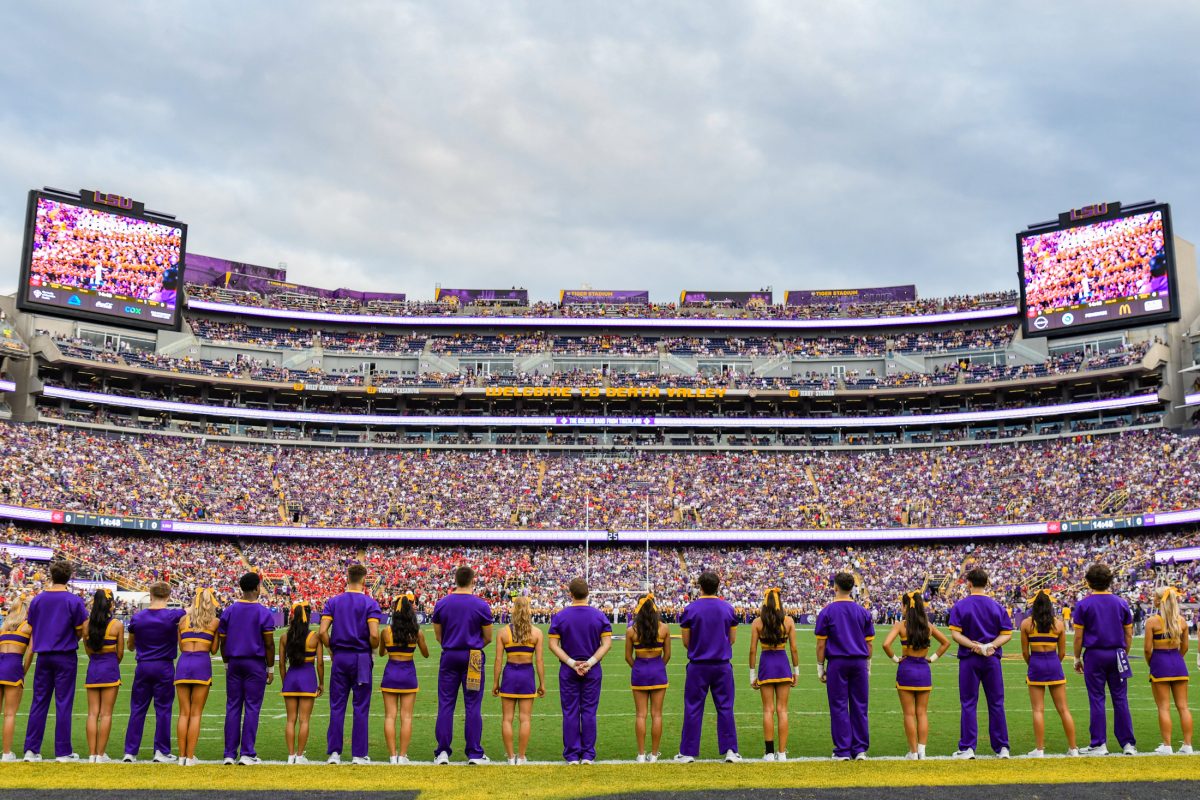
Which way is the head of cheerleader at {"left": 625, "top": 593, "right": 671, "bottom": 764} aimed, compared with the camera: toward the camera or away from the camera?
away from the camera

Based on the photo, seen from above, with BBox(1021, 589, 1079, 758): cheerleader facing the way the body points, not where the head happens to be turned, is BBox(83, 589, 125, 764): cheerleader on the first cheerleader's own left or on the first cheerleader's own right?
on the first cheerleader's own left

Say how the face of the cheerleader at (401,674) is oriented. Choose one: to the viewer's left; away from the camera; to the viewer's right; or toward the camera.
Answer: away from the camera

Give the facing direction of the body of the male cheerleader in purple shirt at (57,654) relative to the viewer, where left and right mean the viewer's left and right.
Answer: facing away from the viewer

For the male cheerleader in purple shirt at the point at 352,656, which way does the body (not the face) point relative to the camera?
away from the camera

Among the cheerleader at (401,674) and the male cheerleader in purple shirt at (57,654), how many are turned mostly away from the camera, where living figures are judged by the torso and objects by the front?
2

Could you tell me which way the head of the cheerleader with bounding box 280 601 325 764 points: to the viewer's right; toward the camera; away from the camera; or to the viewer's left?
away from the camera

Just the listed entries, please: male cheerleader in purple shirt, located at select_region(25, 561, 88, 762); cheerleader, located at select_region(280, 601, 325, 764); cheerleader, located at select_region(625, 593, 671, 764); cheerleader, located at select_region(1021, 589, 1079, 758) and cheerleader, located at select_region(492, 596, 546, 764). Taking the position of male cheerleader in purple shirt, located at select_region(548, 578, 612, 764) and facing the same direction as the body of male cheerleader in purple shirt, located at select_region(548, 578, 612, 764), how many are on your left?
3

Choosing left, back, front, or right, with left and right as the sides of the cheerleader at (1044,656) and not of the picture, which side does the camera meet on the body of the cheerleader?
back

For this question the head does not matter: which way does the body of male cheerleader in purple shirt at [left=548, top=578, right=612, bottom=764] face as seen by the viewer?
away from the camera

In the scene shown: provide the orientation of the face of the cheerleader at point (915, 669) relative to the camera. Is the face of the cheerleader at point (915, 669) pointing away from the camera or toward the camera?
away from the camera

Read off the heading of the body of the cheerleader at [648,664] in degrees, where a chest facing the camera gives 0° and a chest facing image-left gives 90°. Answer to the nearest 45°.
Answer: approximately 180°

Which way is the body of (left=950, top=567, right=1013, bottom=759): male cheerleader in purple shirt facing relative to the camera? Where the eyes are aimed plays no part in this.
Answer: away from the camera

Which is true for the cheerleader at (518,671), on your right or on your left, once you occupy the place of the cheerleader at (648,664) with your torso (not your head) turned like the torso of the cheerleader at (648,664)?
on your left
